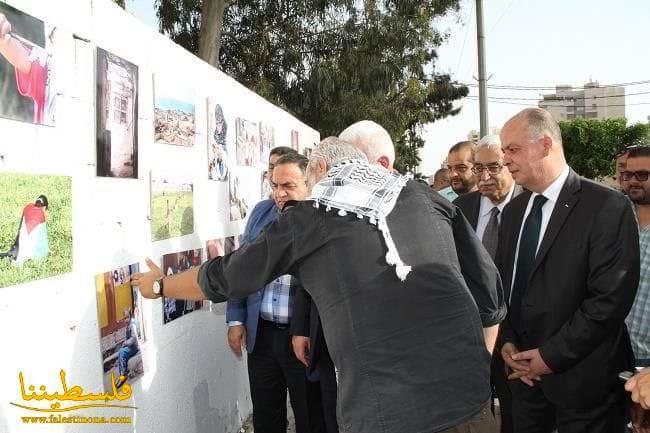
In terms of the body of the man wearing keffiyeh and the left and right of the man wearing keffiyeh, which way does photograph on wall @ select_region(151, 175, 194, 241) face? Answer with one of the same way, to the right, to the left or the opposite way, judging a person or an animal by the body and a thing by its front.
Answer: the opposite way

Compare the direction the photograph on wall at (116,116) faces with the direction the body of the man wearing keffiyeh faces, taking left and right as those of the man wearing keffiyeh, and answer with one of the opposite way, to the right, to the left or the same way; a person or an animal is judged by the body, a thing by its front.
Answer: the opposite way

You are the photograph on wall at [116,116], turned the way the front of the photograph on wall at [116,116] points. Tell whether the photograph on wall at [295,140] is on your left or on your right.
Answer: on your left

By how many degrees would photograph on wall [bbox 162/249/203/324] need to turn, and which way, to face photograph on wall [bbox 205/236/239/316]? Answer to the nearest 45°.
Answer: approximately 135° to its left

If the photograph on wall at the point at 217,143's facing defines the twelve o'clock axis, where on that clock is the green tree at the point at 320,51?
The green tree is roughly at 8 o'clock from the photograph on wall.

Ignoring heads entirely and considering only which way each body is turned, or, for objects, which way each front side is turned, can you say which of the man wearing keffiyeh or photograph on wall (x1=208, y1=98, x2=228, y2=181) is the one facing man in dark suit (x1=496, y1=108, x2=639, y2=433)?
the photograph on wall

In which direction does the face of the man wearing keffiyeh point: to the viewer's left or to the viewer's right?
to the viewer's left

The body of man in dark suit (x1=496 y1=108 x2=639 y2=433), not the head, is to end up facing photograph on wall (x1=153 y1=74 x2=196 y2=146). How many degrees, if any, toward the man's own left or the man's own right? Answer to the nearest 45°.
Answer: approximately 45° to the man's own right
